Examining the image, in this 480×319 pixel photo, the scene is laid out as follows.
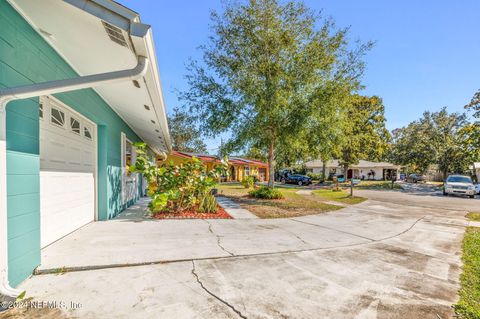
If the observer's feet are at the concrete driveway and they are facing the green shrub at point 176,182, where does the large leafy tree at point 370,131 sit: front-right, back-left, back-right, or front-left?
front-right

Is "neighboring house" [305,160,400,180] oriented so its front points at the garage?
yes

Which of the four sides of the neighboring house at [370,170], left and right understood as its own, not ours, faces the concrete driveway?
front

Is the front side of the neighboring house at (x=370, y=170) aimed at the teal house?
yes

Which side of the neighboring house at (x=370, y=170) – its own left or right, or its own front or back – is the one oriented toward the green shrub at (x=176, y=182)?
front

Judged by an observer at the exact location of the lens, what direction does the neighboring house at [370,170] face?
facing the viewer

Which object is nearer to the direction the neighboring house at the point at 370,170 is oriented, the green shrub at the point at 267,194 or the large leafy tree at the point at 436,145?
the green shrub

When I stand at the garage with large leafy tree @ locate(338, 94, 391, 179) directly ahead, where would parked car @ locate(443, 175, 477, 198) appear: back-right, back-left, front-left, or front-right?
front-right

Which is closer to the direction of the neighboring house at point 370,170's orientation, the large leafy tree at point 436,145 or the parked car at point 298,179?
the parked car

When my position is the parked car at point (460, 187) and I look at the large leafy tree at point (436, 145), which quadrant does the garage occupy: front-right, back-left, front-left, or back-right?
back-left

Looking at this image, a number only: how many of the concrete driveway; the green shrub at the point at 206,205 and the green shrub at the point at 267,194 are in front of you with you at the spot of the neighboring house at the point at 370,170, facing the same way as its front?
3
